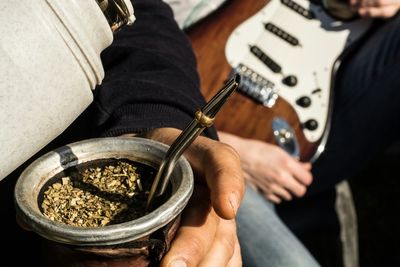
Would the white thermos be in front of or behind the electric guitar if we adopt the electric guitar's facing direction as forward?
in front

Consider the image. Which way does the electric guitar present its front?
toward the camera
